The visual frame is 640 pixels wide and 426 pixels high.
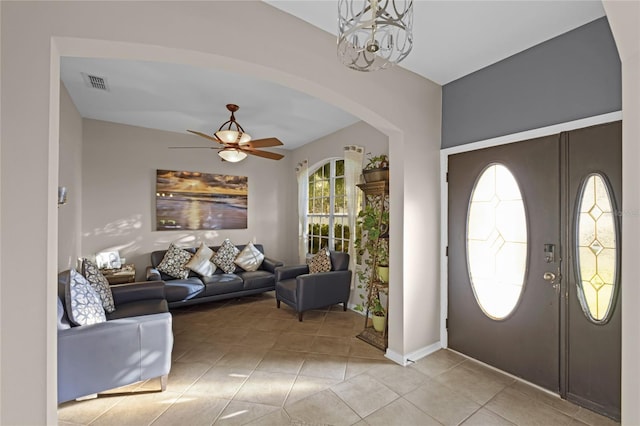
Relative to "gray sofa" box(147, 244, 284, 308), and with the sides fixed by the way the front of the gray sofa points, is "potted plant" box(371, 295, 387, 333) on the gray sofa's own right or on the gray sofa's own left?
on the gray sofa's own left

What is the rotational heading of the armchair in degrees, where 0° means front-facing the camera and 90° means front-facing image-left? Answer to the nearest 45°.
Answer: approximately 45°

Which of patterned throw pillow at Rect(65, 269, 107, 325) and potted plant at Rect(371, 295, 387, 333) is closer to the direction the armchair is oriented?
the patterned throw pillow

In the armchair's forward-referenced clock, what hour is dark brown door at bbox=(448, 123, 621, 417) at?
The dark brown door is roughly at 9 o'clock from the armchair.

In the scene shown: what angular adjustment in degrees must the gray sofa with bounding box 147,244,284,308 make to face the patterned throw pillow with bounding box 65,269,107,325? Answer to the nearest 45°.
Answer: approximately 45° to its right

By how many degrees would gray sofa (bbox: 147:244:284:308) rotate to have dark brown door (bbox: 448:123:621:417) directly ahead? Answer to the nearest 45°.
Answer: approximately 45° to its left

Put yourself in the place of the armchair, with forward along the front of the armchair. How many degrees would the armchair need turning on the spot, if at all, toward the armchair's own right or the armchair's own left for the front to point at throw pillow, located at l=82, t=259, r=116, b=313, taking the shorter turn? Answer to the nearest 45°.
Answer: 0° — it already faces it

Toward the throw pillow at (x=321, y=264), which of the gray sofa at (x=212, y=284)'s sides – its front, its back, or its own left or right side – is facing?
left

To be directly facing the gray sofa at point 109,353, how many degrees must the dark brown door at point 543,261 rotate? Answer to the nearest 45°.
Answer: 0° — it already faces it
